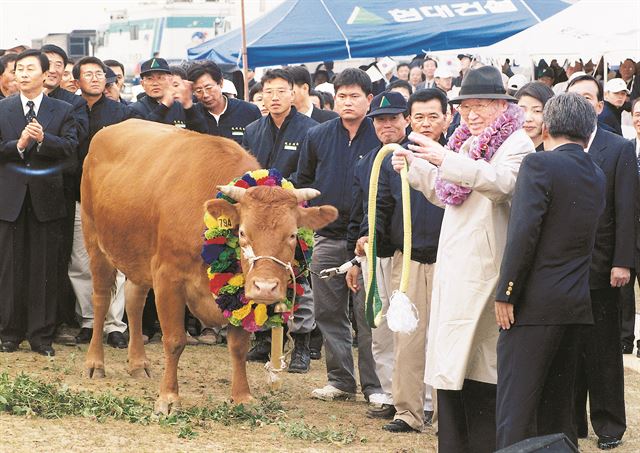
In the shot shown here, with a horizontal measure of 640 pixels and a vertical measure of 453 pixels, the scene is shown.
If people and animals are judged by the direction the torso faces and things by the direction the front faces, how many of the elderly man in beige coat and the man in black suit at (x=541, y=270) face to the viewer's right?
0

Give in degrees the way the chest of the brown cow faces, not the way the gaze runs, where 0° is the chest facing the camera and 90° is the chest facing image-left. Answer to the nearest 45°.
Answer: approximately 315°

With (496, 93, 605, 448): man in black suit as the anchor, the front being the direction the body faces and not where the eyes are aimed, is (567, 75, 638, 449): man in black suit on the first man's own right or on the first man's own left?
on the first man's own right

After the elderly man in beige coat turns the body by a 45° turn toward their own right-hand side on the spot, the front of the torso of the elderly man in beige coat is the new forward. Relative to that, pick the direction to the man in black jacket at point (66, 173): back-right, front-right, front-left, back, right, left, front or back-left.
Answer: front-right

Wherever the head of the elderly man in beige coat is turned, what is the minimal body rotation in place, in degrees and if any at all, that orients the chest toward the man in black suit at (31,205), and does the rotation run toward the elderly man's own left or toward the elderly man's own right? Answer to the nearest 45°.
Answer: approximately 90° to the elderly man's own right

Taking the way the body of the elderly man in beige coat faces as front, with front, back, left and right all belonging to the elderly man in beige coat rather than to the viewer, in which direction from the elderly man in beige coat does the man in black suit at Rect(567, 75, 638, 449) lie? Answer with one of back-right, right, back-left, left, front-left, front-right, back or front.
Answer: back

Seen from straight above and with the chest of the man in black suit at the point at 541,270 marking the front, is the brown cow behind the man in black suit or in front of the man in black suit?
in front

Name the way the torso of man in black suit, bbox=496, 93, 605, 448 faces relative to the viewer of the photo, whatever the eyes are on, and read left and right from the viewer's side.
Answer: facing away from the viewer and to the left of the viewer

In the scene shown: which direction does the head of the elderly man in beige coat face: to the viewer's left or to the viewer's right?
to the viewer's left

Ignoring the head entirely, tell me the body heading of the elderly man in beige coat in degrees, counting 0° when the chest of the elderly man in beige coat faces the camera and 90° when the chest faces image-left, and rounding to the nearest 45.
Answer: approximately 45°

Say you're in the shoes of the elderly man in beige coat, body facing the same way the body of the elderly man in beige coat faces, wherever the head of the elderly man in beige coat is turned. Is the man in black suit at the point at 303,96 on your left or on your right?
on your right

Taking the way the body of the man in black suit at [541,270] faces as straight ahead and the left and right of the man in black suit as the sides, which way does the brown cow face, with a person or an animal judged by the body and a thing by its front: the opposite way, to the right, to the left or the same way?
the opposite way

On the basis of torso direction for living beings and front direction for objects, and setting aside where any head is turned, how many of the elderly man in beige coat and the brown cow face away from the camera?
0

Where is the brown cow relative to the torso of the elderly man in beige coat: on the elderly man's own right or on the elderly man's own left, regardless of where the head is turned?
on the elderly man's own right

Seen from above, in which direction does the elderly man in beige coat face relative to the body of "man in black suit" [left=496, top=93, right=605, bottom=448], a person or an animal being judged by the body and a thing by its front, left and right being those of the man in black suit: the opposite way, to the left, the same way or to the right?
to the left
